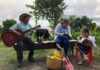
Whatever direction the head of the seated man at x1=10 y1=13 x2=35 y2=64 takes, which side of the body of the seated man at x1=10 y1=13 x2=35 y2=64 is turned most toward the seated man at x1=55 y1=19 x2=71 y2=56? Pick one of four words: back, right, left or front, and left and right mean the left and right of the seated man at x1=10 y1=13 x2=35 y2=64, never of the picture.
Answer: left

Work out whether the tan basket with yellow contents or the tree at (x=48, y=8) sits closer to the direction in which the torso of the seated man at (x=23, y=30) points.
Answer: the tan basket with yellow contents

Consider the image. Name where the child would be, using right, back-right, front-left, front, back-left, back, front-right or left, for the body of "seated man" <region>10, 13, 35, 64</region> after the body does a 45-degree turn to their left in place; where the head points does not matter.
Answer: front-left

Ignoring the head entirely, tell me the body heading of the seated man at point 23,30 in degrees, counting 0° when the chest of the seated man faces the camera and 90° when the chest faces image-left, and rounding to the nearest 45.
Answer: approximately 0°

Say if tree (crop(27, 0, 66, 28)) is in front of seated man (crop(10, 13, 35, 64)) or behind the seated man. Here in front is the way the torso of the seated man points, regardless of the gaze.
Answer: behind

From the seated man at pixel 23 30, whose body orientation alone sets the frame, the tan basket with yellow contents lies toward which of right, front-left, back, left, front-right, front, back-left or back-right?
front-left
